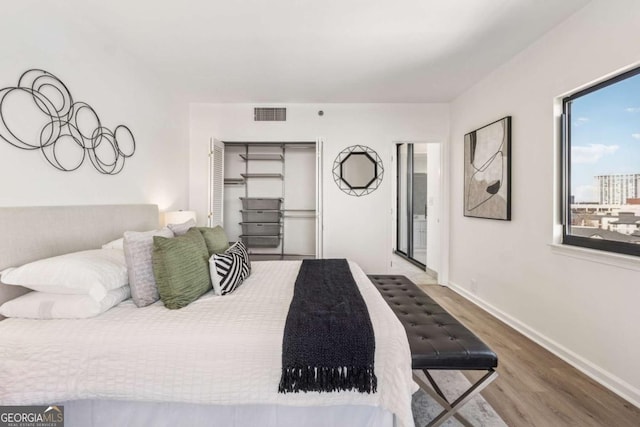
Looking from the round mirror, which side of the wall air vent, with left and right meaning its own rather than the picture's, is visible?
left

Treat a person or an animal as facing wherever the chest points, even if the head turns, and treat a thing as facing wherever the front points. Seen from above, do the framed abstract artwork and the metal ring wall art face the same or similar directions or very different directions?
very different directions

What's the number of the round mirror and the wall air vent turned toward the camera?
2

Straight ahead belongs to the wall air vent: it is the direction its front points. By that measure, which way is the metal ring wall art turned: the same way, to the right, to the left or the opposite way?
to the left

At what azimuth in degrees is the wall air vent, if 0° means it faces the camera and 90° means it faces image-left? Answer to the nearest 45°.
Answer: approximately 0°

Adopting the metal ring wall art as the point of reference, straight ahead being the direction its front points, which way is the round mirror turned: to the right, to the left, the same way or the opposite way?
to the right
